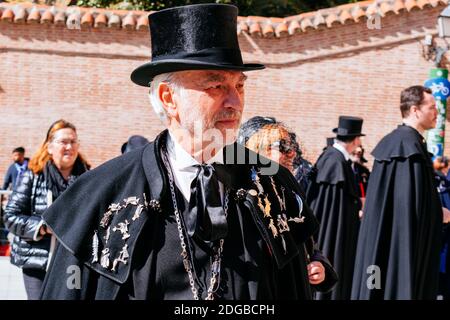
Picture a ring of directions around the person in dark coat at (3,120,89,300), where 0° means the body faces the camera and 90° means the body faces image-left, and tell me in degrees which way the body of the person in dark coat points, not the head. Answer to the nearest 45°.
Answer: approximately 315°

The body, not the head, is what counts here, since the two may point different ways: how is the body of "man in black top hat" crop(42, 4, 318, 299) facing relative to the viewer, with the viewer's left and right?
facing the viewer and to the right of the viewer

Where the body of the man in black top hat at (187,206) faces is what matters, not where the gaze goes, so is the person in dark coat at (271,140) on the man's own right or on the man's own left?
on the man's own left

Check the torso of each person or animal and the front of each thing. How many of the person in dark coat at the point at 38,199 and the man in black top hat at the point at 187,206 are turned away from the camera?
0

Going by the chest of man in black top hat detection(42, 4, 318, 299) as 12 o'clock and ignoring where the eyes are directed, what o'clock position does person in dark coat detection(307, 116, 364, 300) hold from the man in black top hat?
The person in dark coat is roughly at 8 o'clock from the man in black top hat.

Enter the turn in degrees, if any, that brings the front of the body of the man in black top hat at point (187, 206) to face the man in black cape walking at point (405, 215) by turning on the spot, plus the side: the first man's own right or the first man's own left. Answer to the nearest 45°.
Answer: approximately 90° to the first man's own left

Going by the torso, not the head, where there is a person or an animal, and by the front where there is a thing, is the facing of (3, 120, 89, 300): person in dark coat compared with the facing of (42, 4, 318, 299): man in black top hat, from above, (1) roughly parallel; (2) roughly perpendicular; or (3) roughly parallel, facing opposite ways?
roughly parallel

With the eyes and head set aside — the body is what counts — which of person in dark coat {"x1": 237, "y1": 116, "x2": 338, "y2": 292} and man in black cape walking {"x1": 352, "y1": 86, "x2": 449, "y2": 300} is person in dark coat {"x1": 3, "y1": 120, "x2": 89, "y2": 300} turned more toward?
the person in dark coat

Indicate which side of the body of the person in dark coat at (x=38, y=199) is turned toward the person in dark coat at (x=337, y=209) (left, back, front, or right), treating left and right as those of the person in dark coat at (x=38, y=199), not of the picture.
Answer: left

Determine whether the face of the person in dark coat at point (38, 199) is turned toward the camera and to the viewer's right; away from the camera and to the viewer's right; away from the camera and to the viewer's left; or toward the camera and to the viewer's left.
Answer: toward the camera and to the viewer's right

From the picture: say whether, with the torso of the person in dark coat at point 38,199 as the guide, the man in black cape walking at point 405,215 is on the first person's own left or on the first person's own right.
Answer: on the first person's own left
